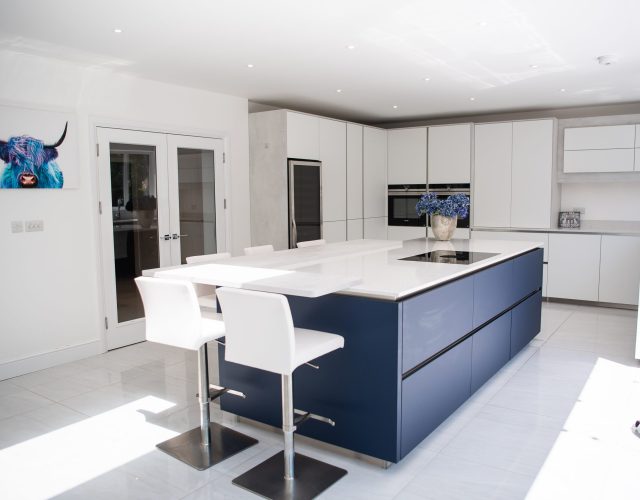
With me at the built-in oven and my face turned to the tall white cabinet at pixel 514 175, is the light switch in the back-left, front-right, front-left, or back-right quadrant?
back-right

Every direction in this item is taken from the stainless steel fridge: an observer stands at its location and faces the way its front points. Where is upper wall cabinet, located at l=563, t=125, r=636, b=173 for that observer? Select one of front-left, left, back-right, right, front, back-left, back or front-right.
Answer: front-left

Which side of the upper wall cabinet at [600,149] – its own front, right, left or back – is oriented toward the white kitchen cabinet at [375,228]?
right

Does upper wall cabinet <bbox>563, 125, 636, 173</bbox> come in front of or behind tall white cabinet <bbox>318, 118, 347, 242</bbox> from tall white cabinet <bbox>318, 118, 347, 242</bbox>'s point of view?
in front

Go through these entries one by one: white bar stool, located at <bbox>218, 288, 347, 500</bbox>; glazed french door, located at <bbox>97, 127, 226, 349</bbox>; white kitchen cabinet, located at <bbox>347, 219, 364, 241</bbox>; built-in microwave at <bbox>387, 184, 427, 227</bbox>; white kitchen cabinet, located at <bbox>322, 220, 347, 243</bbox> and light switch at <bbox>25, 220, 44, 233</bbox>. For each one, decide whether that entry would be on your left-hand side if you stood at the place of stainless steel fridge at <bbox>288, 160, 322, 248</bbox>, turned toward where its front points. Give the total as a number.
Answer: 3

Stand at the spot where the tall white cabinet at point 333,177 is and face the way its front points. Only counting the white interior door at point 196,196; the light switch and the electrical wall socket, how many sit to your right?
3

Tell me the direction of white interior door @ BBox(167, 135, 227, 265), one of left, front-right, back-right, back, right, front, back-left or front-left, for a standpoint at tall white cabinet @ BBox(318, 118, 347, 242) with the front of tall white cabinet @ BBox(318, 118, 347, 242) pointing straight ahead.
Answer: right

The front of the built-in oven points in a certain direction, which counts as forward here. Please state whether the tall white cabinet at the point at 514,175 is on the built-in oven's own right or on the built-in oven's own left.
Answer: on the built-in oven's own left
